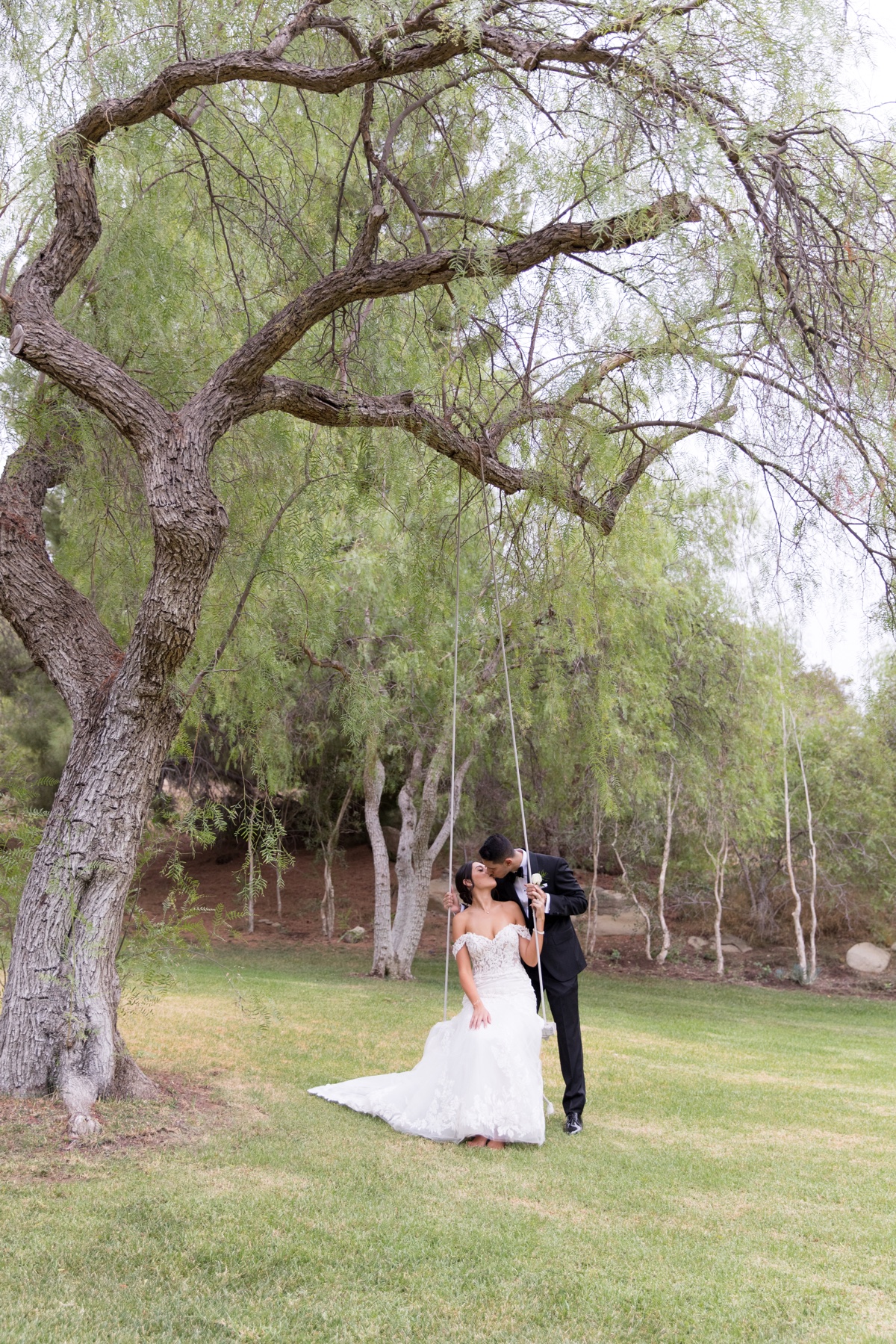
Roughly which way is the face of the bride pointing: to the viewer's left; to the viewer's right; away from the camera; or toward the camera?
to the viewer's right

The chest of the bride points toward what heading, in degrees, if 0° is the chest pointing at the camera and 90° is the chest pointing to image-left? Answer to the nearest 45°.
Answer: approximately 0°

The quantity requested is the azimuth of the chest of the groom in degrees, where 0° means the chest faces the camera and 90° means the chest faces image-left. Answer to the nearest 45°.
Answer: approximately 45°

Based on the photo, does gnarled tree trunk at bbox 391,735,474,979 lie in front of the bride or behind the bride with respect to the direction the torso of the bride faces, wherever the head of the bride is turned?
behind

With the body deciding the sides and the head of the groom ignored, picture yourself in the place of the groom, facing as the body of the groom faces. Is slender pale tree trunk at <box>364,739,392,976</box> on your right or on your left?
on your right

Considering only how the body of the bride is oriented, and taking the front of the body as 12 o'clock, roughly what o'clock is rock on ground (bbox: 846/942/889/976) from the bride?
The rock on ground is roughly at 7 o'clock from the bride.

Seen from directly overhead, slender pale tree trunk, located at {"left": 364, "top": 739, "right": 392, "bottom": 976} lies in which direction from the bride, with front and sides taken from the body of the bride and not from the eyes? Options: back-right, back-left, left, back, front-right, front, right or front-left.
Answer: back
